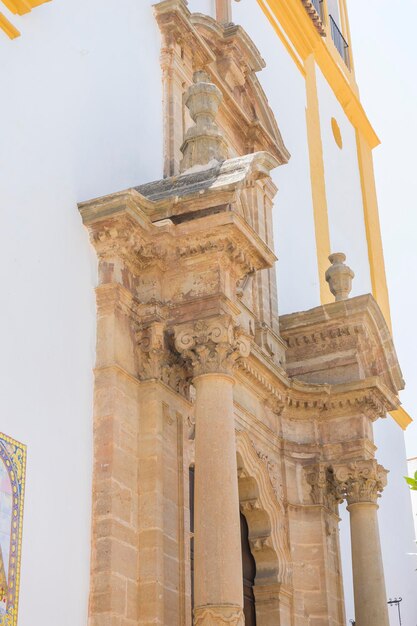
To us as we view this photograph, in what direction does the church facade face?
facing the viewer and to the right of the viewer
